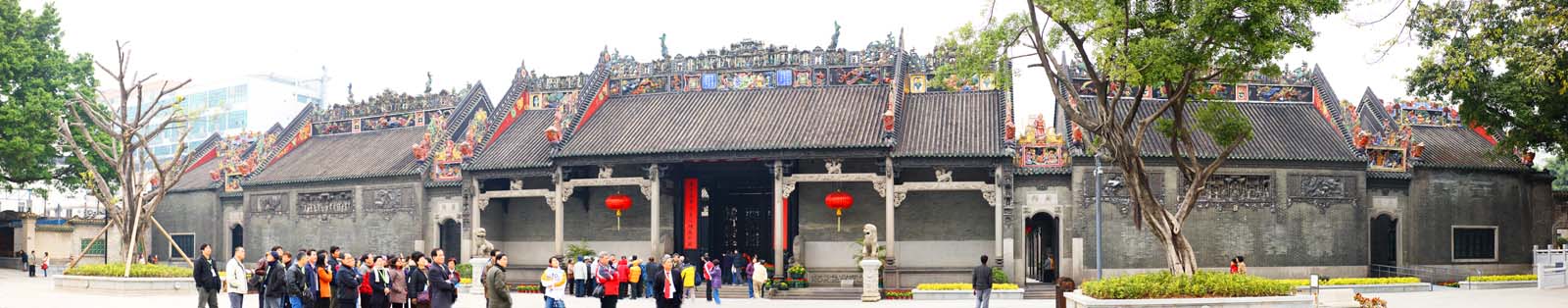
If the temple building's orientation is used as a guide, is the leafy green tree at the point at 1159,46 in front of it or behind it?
in front

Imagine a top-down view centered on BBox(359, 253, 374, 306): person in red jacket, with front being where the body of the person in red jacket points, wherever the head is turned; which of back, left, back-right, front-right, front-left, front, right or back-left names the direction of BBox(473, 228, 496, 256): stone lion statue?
left

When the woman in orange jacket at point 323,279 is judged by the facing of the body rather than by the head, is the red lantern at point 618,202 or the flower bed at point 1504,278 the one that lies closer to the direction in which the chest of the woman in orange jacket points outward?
the flower bed

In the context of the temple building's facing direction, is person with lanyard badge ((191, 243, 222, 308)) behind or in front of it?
in front

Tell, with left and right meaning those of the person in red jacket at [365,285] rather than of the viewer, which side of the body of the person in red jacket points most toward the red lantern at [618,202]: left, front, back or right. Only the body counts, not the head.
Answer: left
